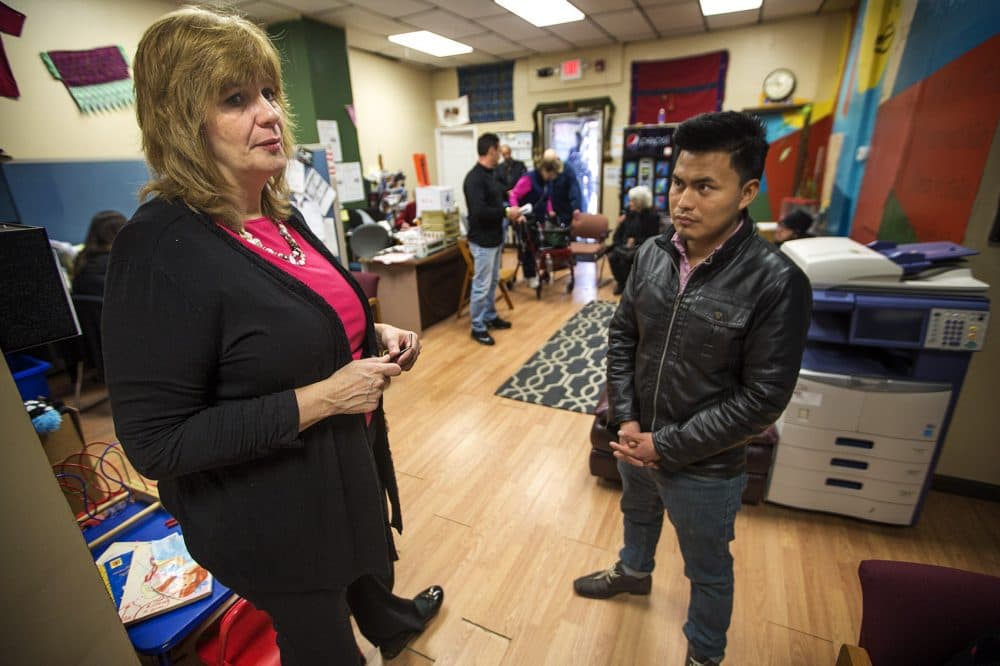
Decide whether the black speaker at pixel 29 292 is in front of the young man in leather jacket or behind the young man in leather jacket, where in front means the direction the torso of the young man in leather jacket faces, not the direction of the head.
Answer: in front

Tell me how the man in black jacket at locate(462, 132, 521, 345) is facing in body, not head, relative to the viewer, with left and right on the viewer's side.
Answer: facing to the right of the viewer

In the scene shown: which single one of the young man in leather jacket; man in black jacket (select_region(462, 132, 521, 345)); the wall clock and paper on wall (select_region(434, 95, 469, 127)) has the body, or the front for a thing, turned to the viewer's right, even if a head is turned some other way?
the man in black jacket

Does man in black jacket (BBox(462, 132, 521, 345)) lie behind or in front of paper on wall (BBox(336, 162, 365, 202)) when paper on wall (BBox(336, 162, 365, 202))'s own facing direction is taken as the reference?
in front

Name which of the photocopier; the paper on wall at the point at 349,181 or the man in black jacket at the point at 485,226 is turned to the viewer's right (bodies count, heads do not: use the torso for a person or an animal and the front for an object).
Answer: the man in black jacket

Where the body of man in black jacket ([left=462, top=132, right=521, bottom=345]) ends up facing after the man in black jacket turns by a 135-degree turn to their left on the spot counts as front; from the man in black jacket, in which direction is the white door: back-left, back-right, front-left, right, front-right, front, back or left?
front-right

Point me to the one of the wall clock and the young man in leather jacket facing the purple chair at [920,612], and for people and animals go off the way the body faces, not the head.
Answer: the wall clock

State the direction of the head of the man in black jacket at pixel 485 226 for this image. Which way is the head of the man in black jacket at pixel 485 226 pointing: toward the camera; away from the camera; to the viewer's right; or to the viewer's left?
to the viewer's right

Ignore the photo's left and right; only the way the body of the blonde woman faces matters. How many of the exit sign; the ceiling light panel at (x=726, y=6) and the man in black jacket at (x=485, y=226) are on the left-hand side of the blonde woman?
3

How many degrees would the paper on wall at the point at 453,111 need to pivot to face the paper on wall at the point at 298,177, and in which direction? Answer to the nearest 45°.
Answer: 0° — it already faces it

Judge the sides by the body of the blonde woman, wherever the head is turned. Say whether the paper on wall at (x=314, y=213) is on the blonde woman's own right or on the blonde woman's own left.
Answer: on the blonde woman's own left
